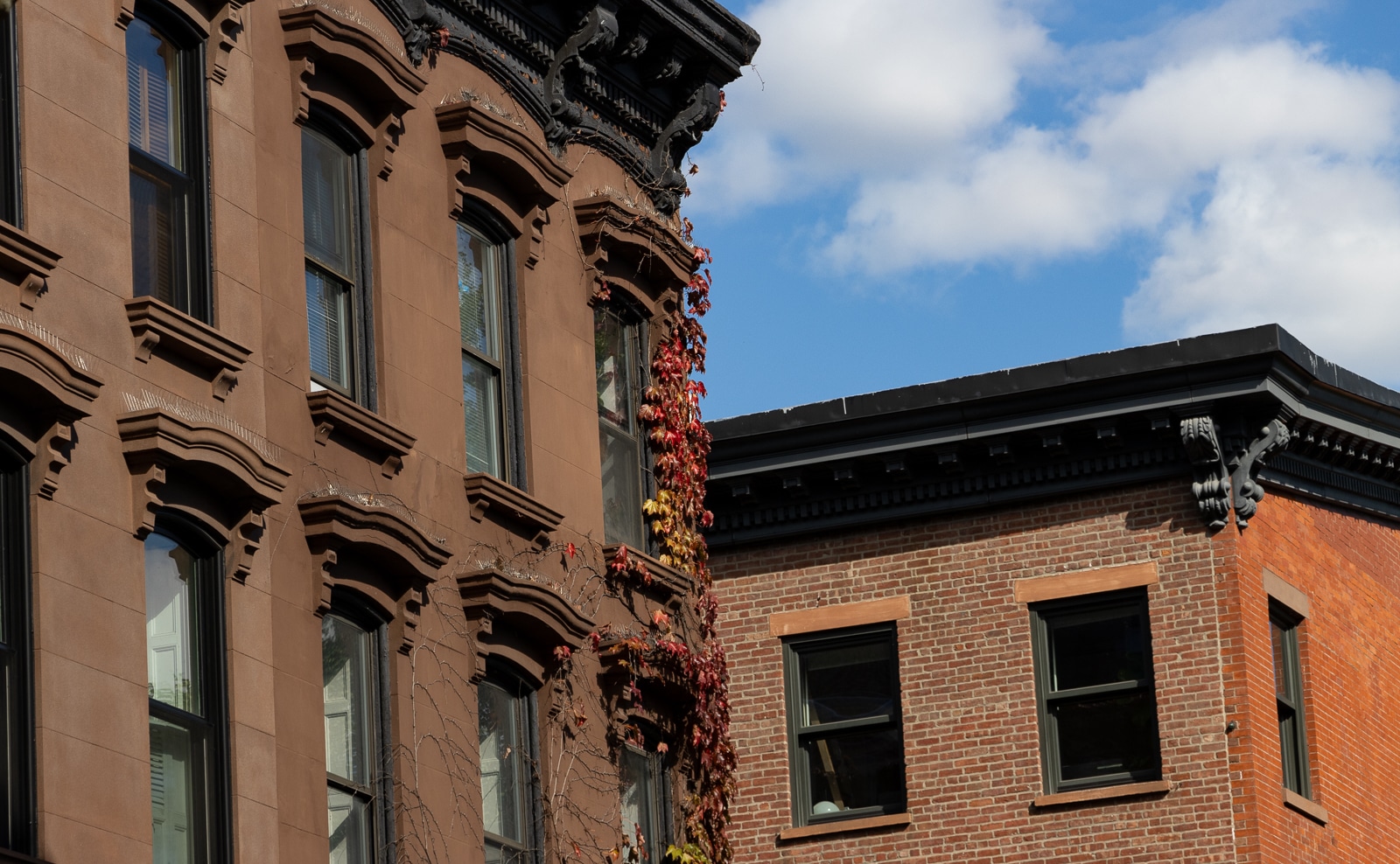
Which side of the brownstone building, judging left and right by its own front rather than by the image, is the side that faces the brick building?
left
